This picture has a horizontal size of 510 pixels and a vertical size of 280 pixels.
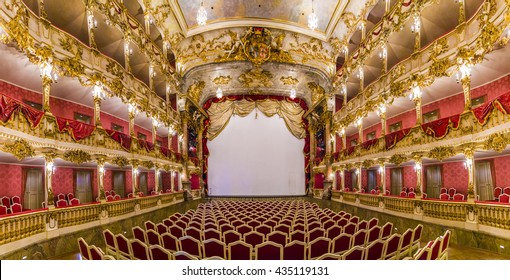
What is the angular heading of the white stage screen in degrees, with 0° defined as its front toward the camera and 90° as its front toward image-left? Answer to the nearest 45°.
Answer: approximately 0°

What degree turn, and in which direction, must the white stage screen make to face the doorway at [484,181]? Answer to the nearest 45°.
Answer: approximately 45° to its left

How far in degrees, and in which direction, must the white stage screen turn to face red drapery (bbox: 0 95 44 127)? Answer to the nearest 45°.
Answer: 0° — it already faces it
